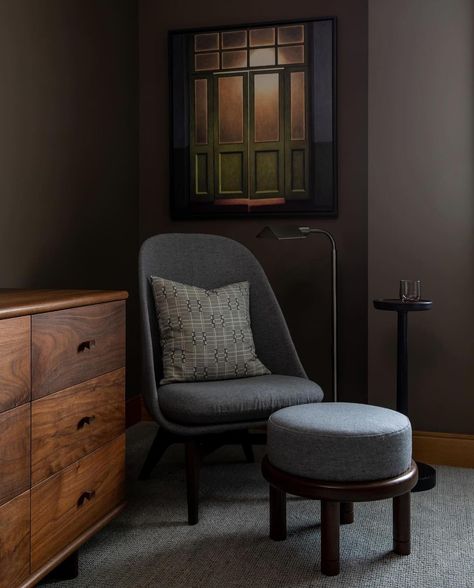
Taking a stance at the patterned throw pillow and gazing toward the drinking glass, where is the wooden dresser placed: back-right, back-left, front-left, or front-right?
back-right

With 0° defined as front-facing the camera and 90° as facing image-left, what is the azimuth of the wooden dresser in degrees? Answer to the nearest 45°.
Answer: approximately 315°

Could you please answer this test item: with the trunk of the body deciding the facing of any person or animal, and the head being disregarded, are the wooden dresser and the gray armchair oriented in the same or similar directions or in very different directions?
same or similar directions

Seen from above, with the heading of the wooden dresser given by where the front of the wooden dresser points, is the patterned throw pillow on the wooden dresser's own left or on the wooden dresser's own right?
on the wooden dresser's own left

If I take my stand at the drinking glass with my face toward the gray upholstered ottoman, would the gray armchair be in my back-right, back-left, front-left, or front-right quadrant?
front-right

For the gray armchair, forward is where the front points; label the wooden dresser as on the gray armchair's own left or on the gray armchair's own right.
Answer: on the gray armchair's own right

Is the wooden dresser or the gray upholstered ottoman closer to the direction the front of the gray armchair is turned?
the gray upholstered ottoman

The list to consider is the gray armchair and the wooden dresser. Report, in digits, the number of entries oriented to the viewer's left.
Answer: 0

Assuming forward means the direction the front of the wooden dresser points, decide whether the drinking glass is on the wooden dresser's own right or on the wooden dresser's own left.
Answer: on the wooden dresser's own left
